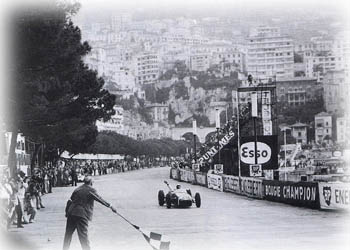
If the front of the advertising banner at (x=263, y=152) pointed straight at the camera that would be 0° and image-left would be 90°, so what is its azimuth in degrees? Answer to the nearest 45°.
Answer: approximately 0°

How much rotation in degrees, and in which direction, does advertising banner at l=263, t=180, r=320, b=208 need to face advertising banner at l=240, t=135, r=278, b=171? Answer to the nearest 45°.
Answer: approximately 135° to its right

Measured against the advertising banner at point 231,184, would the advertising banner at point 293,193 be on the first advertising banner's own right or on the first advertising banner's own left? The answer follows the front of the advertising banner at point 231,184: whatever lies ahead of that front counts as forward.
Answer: on the first advertising banner's own left

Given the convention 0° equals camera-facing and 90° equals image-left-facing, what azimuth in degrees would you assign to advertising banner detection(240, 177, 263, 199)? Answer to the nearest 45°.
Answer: approximately 45°
